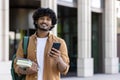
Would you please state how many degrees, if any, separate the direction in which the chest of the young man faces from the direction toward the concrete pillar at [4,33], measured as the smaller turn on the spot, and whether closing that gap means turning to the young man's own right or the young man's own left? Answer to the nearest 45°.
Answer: approximately 180°

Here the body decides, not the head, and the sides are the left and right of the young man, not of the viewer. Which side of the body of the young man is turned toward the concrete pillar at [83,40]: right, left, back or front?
back

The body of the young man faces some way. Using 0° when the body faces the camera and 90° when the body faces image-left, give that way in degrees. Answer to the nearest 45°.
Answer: approximately 0°

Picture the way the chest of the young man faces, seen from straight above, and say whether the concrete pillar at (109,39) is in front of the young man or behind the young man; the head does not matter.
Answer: behind
